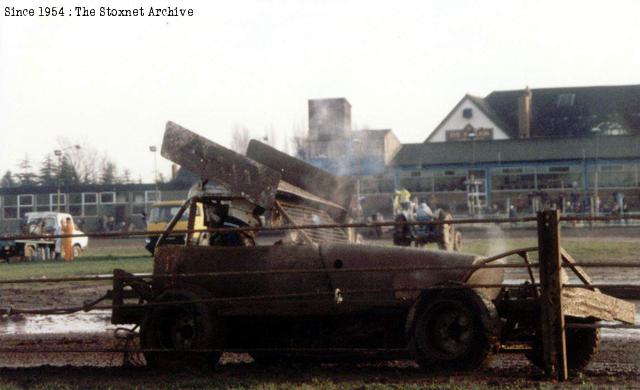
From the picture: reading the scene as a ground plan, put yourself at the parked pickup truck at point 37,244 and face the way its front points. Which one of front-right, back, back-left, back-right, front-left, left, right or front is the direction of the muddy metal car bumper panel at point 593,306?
right

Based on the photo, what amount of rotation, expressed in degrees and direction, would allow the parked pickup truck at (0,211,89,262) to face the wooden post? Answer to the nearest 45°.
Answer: approximately 90° to its right

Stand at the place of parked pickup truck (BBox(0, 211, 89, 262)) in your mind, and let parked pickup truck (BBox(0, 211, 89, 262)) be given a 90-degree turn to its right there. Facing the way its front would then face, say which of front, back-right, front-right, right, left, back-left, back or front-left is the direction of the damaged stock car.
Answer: front

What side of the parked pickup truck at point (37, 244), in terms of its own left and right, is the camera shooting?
right
